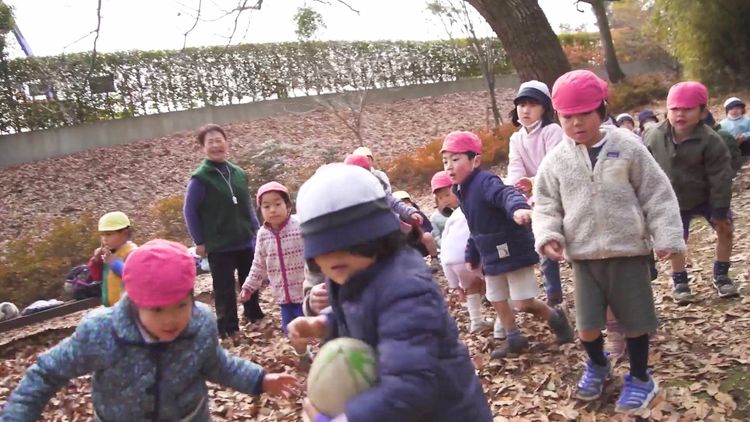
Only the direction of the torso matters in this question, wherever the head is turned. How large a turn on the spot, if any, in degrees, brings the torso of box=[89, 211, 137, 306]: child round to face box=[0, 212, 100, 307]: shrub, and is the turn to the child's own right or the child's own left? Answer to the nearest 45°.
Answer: approximately 135° to the child's own right

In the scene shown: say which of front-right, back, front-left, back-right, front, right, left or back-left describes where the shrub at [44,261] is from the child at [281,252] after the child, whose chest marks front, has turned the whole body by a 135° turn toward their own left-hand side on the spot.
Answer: left

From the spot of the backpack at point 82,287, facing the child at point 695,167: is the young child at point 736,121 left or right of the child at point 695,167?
left

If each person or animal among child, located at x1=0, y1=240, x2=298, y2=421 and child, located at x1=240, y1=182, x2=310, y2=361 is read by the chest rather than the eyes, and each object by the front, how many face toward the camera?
2

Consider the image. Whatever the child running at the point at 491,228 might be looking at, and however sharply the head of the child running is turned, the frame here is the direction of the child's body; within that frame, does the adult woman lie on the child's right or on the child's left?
on the child's right

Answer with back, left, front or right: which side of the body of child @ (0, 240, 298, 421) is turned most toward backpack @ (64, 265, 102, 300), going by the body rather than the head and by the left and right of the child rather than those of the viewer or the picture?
back

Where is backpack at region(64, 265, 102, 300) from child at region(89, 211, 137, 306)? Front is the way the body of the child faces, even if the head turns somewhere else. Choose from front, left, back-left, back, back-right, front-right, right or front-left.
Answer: back-right

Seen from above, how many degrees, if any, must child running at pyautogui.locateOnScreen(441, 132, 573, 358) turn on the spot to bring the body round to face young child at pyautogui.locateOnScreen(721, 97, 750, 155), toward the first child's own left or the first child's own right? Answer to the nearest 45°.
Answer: approximately 180°

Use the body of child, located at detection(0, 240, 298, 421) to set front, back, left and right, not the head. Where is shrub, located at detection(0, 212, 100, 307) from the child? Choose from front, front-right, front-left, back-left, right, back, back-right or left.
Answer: back

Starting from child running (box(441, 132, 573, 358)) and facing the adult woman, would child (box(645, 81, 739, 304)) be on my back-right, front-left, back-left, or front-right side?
back-right

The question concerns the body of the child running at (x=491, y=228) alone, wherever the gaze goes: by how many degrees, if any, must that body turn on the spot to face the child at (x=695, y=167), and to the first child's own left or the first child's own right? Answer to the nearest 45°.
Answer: approximately 180°
